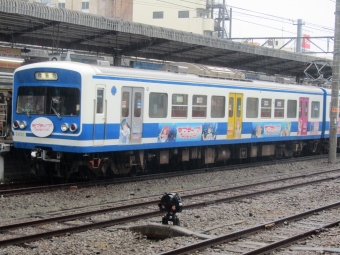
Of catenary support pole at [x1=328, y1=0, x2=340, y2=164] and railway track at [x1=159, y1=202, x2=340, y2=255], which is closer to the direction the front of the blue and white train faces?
the railway track

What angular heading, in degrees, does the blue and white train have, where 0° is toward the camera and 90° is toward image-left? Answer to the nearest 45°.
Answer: approximately 45°

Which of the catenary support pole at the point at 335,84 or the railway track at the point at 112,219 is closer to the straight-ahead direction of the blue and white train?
the railway track

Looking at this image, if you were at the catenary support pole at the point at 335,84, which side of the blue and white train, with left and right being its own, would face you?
back
